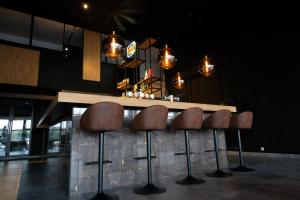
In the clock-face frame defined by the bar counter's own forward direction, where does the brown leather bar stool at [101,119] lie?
The brown leather bar stool is roughly at 2 o'clock from the bar counter.

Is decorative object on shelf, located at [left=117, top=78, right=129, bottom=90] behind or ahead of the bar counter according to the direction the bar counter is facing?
behind

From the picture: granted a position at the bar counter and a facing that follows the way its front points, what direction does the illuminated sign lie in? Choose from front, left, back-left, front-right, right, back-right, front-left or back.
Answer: back-left

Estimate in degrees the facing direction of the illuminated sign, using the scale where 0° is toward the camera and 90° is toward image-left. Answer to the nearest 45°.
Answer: approximately 45°

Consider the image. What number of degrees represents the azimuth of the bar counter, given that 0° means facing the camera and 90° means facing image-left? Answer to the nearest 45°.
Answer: approximately 315°

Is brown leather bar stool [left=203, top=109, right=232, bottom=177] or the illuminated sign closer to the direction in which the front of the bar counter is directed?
the brown leather bar stool

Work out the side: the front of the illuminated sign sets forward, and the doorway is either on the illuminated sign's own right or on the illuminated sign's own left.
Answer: on the illuminated sign's own right

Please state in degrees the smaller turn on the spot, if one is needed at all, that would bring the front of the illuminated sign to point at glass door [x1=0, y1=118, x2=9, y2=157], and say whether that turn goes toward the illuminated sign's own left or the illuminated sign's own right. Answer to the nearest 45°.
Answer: approximately 90° to the illuminated sign's own right
